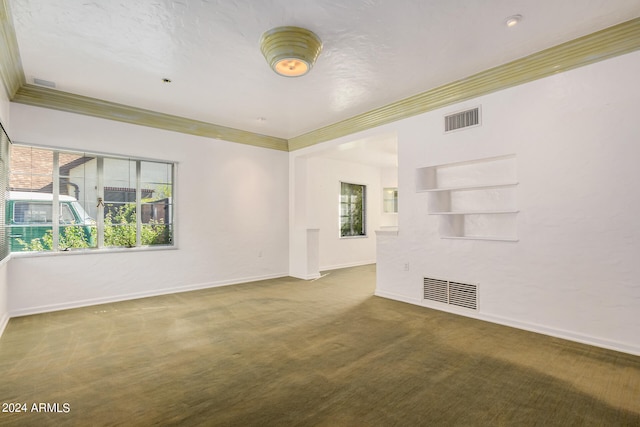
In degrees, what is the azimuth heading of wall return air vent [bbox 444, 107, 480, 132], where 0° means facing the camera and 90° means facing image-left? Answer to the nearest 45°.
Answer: approximately 45°

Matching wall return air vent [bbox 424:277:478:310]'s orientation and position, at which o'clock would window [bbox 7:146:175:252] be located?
The window is roughly at 1 o'clock from the wall return air vent.

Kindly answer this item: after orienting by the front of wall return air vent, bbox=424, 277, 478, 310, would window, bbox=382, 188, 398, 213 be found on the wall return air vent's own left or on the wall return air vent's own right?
on the wall return air vent's own right

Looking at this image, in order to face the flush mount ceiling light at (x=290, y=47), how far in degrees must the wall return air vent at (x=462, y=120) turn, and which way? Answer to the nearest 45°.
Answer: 0° — it already faces it

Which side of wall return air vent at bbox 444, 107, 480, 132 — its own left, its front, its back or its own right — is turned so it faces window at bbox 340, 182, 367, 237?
right

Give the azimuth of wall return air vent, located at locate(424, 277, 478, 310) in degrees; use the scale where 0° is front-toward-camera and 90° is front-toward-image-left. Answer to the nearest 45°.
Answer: approximately 45°

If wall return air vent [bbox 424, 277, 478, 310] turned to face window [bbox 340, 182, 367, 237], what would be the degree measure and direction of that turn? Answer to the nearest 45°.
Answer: approximately 90° to its right

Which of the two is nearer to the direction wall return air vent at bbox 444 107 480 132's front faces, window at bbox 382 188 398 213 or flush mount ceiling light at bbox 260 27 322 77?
the flush mount ceiling light
